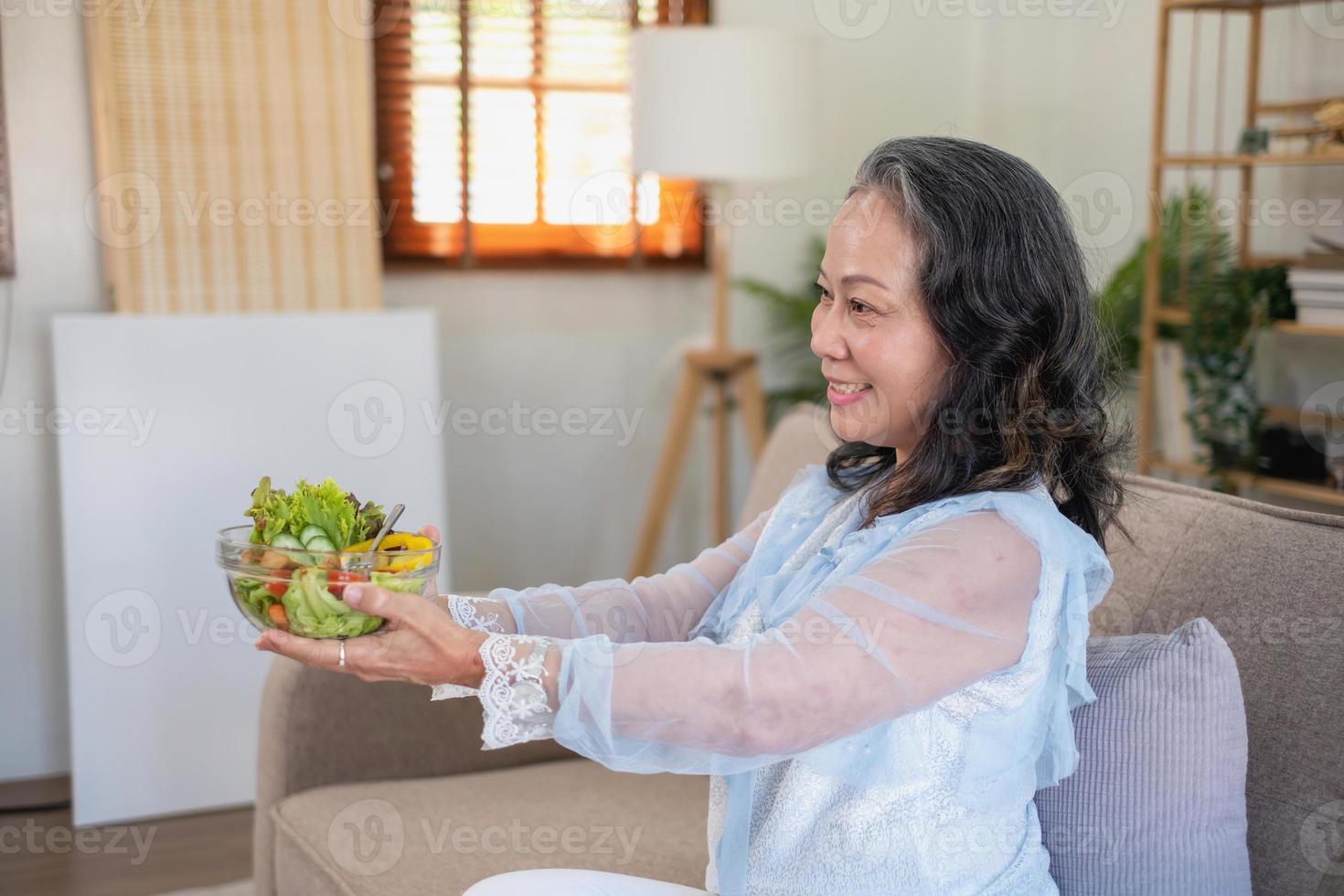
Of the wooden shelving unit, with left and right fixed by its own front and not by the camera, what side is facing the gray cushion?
front

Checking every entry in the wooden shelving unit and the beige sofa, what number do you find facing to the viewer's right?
0

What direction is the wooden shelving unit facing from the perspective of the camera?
toward the camera

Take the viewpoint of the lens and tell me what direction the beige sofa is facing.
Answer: facing the viewer and to the left of the viewer

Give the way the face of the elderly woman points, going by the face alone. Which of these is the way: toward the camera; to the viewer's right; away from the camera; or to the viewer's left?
to the viewer's left

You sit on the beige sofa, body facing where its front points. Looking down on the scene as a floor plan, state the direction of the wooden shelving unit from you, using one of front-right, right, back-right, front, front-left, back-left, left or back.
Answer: back

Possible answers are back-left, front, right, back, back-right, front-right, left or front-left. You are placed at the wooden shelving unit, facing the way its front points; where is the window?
right

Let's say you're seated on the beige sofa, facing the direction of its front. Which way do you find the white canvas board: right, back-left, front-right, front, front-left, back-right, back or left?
right

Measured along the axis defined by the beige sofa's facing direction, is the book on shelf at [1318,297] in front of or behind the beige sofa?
behind

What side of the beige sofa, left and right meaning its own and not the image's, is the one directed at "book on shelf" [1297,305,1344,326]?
back

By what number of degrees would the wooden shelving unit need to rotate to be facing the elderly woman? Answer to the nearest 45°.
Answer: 0° — it already faces them

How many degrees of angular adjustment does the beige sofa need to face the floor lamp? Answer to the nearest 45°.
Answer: approximately 135° to its right
